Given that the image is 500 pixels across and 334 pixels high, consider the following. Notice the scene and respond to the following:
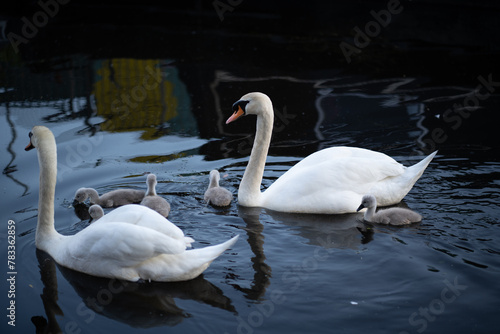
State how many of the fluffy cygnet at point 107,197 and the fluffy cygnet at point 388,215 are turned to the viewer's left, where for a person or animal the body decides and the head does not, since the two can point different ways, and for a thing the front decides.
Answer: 2

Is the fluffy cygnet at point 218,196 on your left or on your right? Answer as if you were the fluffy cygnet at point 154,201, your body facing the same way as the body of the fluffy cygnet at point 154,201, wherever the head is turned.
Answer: on your right

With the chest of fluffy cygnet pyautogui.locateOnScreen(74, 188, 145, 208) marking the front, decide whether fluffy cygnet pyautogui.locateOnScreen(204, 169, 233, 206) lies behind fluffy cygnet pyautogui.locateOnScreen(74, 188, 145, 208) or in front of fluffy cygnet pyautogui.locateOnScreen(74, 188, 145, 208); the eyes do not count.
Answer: behind

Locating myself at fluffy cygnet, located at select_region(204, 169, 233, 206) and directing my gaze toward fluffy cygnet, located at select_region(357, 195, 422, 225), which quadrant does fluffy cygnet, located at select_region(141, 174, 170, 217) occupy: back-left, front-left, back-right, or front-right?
back-right

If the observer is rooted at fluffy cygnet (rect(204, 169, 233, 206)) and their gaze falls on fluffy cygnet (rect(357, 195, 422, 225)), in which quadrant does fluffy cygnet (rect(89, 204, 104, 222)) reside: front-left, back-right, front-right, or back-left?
back-right

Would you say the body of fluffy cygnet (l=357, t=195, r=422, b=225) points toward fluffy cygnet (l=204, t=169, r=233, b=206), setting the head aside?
yes

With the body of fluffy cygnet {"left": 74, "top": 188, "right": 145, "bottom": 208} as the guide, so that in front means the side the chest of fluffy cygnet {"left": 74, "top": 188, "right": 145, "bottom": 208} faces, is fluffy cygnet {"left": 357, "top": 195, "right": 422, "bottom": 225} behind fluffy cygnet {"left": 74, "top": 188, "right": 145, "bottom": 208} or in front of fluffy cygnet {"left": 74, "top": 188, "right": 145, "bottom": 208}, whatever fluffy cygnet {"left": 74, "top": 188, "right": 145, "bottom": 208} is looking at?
behind

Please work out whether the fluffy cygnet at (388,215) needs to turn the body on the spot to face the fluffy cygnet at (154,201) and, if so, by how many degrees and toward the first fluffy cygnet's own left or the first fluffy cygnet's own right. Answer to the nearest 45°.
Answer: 0° — it already faces it

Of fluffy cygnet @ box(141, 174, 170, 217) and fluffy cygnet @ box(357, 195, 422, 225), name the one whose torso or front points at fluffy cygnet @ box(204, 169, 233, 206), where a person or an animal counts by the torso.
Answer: fluffy cygnet @ box(357, 195, 422, 225)

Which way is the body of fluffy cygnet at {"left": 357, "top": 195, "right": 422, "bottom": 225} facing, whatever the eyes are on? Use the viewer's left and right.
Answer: facing to the left of the viewer

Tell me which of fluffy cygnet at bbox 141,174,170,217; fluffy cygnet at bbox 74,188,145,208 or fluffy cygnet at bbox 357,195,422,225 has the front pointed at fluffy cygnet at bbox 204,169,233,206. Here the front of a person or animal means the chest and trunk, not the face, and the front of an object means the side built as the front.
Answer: fluffy cygnet at bbox 357,195,422,225

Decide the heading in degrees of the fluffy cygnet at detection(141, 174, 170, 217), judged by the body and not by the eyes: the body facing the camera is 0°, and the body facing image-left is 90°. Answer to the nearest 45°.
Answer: approximately 135°

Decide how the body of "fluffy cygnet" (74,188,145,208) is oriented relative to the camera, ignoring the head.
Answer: to the viewer's left

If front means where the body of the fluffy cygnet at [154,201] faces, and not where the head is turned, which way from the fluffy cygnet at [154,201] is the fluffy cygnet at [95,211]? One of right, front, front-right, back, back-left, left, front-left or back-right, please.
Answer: front-left
